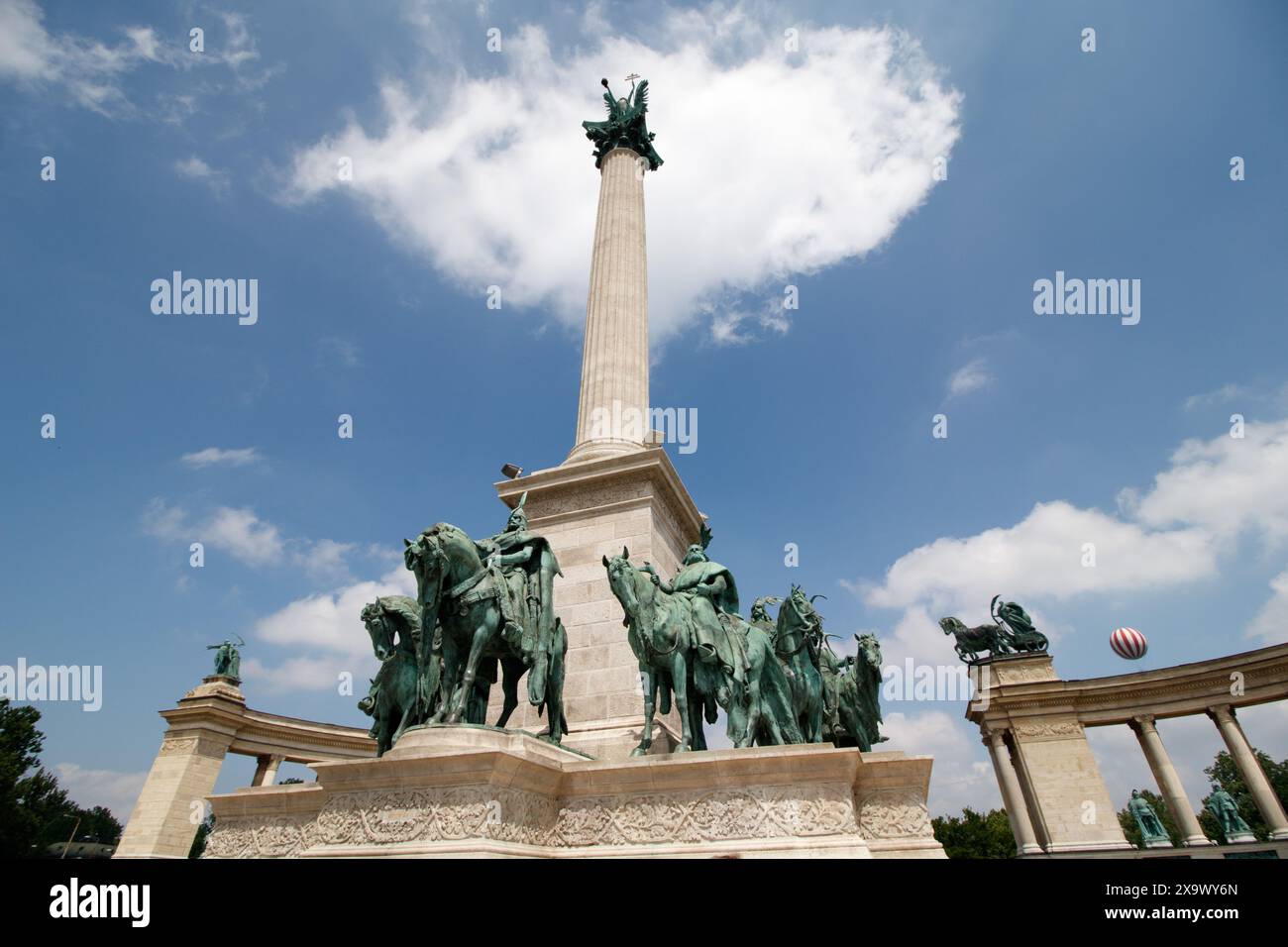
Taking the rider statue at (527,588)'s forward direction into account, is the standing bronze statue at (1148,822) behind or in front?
behind

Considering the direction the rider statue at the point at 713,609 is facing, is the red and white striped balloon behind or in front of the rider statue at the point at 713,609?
behind

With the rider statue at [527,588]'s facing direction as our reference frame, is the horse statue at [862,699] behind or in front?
behind

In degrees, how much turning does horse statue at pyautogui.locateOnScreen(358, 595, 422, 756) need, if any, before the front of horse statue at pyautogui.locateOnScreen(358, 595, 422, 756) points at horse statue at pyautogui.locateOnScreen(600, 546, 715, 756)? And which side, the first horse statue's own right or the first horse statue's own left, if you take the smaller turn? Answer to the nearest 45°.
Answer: approximately 90° to the first horse statue's own left

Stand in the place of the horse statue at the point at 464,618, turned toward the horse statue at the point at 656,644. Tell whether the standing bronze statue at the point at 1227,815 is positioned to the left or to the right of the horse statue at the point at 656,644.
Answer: left

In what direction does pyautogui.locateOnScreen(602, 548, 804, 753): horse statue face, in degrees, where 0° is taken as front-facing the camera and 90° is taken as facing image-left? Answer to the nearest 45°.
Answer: approximately 45°

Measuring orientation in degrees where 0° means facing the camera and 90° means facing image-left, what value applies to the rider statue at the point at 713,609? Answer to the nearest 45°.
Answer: approximately 45°

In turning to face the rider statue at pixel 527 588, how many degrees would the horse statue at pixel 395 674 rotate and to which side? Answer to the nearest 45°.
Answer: approximately 90° to its left

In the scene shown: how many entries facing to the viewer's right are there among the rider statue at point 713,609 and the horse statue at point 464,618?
0
